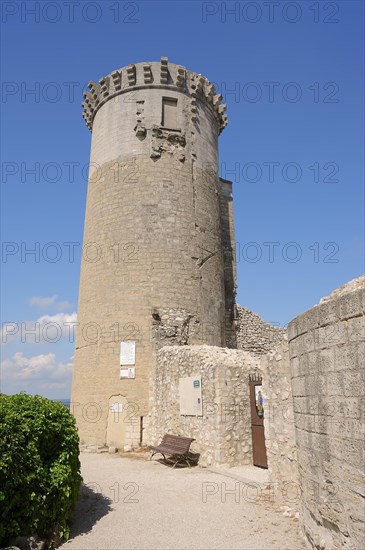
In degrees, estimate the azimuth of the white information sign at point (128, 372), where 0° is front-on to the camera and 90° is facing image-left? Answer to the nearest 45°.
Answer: approximately 0°

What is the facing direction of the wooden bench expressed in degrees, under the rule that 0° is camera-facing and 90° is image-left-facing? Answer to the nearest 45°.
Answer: approximately 45°

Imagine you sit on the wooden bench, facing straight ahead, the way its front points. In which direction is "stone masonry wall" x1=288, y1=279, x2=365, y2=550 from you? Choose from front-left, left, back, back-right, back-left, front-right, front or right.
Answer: front-left

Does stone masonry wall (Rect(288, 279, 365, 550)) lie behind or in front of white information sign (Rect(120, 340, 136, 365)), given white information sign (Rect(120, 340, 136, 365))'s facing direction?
in front

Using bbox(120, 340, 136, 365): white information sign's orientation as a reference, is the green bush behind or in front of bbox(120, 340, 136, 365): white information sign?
in front

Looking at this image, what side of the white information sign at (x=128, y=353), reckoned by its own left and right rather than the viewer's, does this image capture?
front

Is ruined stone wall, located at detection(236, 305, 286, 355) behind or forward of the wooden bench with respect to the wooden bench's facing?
behind

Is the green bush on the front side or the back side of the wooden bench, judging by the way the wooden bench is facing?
on the front side

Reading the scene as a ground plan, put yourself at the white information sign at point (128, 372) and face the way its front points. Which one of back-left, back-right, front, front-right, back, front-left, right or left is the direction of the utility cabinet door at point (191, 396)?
front-left

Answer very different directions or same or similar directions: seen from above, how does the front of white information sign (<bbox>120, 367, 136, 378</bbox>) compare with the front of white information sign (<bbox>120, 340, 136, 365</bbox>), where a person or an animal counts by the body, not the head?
same or similar directions

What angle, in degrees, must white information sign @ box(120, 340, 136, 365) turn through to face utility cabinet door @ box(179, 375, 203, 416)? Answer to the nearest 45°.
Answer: approximately 45° to its left

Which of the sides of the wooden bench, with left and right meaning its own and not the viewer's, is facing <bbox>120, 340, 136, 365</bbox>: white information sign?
right

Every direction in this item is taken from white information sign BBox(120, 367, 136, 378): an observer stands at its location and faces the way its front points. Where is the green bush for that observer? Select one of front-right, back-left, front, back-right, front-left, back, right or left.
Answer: front

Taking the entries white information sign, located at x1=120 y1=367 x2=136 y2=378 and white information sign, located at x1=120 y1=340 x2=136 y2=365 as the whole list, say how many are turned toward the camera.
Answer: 2

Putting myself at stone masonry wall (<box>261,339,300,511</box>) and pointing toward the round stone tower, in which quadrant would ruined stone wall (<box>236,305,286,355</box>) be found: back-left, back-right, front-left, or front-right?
front-right

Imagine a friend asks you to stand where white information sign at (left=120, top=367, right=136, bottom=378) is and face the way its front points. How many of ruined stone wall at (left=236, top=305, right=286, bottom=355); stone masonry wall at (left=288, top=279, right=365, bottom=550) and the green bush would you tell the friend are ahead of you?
2
